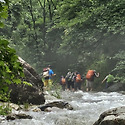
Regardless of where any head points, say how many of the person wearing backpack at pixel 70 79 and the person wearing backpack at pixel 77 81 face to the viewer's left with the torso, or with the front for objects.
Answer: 0

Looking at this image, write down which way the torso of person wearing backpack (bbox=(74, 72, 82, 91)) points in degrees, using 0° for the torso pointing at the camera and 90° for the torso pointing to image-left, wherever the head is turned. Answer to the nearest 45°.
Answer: approximately 180°

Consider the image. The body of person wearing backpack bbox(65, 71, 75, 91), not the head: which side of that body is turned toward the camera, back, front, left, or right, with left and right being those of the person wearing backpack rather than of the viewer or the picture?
back

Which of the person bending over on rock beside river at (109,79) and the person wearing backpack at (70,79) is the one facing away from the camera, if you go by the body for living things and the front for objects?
the person wearing backpack

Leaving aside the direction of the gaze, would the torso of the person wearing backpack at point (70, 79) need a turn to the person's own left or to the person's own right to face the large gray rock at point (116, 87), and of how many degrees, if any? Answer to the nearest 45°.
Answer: approximately 90° to the person's own right

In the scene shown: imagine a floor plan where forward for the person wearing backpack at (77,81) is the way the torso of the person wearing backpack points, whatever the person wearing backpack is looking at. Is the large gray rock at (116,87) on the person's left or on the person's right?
on the person's right

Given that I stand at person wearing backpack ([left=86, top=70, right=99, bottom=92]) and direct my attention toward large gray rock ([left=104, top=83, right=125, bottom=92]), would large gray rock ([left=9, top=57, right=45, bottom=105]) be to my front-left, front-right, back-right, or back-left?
back-right
